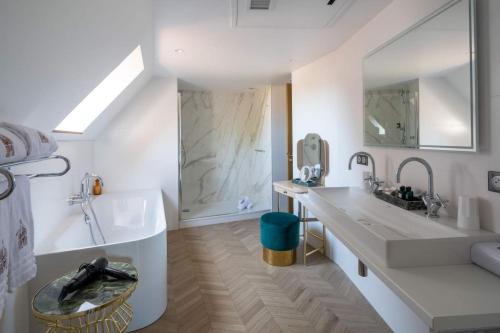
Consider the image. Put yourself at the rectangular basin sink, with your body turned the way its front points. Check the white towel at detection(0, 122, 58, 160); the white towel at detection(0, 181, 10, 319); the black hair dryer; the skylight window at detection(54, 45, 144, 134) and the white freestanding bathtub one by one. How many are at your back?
0

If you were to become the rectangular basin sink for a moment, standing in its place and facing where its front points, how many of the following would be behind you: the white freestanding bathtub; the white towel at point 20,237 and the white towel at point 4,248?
0

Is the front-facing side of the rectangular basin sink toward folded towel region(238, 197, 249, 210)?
no

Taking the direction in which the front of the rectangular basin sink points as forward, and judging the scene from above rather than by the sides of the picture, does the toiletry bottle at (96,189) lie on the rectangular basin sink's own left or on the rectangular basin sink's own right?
on the rectangular basin sink's own right

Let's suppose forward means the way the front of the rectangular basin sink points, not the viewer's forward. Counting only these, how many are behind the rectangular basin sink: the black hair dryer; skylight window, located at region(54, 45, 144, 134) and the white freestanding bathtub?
0

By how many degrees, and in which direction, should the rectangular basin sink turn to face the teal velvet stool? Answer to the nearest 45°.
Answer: approximately 90° to its right

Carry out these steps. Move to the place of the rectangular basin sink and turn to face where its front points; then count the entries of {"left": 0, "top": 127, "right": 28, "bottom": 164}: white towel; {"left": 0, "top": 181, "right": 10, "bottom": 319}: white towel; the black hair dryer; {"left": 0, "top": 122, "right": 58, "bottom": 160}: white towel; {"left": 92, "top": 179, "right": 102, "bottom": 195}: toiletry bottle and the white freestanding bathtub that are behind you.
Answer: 0

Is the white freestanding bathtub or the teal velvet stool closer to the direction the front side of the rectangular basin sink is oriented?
the white freestanding bathtub

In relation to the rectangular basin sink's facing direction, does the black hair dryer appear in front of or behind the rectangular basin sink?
in front

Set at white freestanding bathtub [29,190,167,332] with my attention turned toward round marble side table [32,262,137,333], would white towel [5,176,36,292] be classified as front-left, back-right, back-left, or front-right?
front-right

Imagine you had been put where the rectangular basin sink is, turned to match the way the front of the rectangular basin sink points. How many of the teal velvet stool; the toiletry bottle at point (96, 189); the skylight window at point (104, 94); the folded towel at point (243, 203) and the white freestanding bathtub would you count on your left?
0

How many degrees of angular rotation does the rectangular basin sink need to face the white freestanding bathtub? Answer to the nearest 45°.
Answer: approximately 45° to its right

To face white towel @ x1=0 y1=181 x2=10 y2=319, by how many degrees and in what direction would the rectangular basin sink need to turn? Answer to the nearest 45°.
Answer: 0° — it already faces it

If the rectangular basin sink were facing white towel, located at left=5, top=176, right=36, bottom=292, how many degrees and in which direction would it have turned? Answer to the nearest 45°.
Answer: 0° — it already faces it

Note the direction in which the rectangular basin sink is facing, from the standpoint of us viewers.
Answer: facing the viewer and to the left of the viewer
